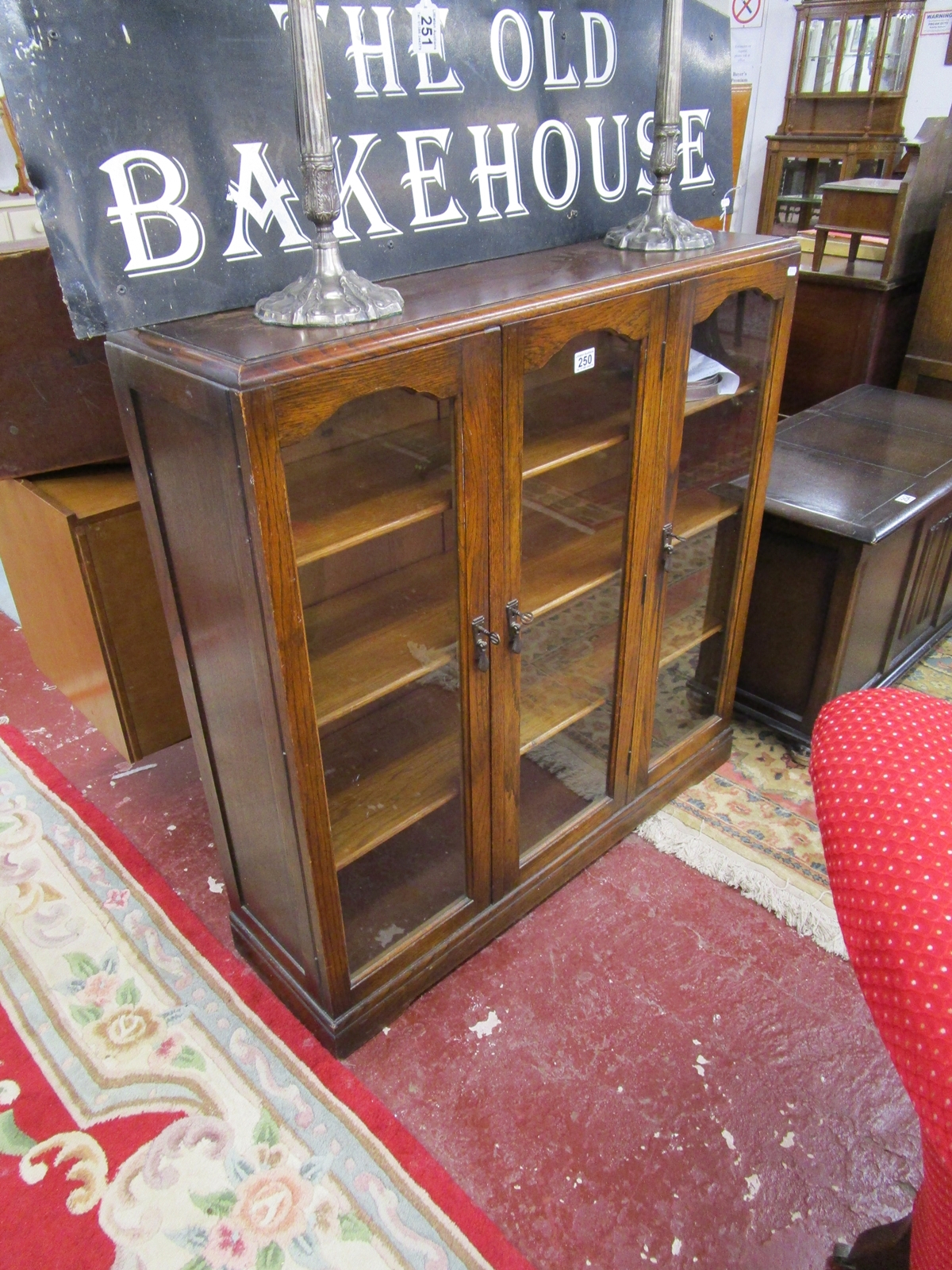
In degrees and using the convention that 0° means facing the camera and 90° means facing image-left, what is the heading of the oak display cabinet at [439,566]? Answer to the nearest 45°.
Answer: approximately 315°

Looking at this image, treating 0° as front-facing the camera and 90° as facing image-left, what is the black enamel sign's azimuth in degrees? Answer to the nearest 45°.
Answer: approximately 315°

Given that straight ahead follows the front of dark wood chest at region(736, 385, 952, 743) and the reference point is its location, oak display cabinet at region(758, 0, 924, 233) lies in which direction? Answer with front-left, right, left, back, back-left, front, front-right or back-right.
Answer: back-left

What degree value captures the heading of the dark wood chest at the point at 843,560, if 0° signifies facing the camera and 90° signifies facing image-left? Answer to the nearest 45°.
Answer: approximately 315°

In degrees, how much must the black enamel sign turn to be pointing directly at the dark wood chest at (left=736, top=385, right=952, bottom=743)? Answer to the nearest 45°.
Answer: approximately 45° to its left

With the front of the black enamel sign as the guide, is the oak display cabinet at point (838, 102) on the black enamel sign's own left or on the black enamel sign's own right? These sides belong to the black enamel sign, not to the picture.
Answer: on the black enamel sign's own left

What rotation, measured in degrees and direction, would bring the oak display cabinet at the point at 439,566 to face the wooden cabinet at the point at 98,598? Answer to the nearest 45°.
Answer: approximately 180°
